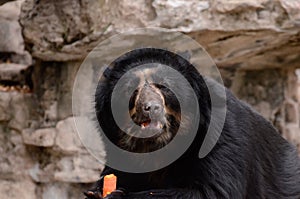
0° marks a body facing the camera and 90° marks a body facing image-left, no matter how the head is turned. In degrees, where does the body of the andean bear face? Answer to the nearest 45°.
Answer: approximately 45°
